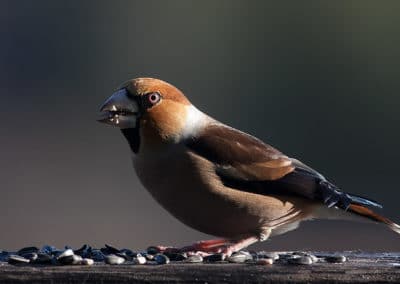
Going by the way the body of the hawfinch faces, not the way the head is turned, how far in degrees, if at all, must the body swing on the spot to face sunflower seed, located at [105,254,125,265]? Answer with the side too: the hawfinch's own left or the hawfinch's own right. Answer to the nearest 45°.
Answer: approximately 45° to the hawfinch's own left

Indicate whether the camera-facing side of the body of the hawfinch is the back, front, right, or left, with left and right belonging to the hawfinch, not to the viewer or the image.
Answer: left
